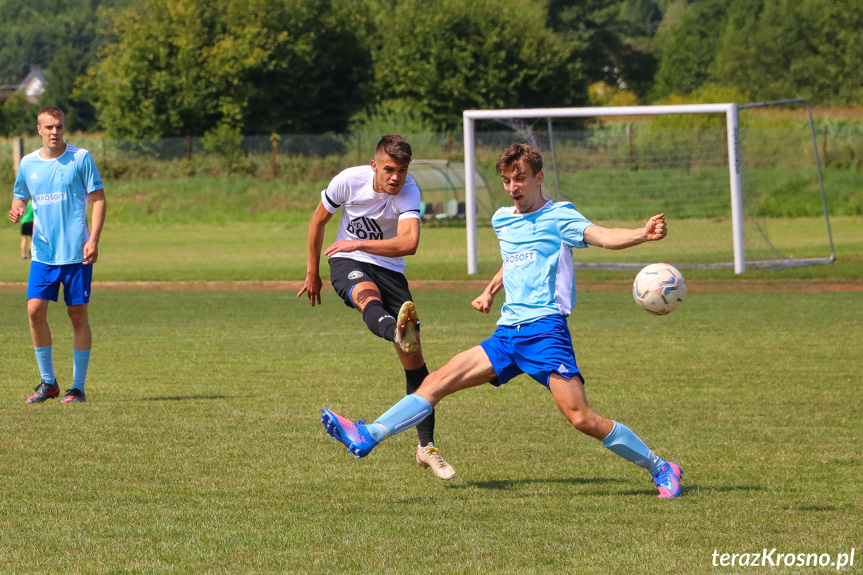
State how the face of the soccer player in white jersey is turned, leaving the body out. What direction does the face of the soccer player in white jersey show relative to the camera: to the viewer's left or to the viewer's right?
to the viewer's right

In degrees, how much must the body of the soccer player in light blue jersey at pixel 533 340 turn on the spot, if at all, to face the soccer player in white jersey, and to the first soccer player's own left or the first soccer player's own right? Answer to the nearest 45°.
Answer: approximately 90° to the first soccer player's own right

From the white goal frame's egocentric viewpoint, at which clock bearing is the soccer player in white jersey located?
The soccer player in white jersey is roughly at 11 o'clock from the white goal frame.

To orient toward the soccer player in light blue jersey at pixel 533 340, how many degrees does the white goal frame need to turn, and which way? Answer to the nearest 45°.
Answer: approximately 45° to its left

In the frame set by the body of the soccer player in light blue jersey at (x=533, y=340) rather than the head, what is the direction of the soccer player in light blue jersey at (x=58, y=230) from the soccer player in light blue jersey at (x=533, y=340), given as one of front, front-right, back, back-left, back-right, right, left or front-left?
right
